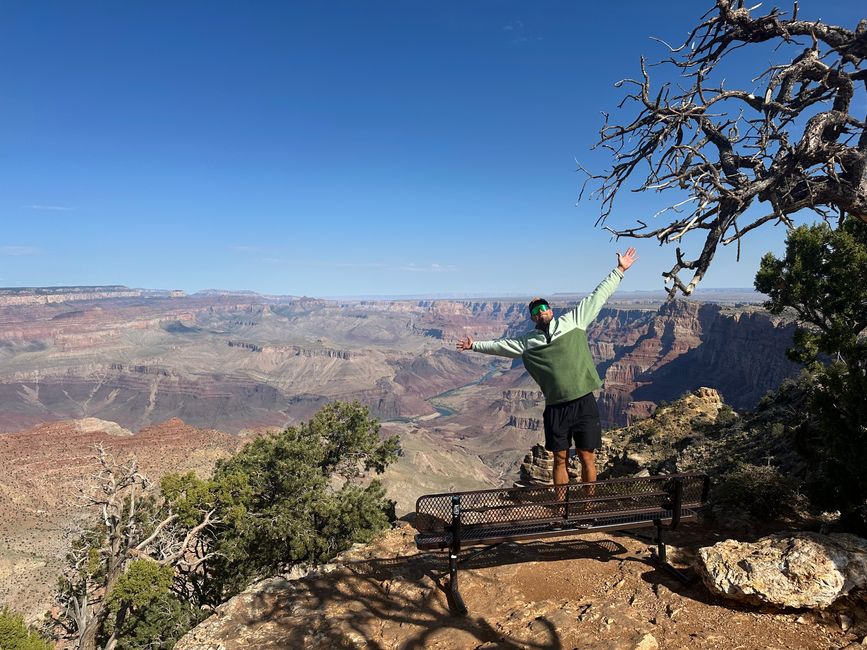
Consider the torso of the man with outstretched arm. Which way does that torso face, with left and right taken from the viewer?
facing the viewer

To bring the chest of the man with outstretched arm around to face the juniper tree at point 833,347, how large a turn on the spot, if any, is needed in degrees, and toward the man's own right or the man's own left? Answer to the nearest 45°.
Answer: approximately 135° to the man's own left

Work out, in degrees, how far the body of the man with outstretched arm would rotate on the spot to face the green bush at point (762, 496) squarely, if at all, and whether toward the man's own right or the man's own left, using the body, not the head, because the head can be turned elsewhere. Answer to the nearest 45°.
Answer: approximately 135° to the man's own left

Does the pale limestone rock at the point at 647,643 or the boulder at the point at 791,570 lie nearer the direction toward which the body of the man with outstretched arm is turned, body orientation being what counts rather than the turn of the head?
the pale limestone rock

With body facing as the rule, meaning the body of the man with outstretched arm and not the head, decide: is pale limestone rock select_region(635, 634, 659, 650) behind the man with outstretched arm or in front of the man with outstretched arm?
in front

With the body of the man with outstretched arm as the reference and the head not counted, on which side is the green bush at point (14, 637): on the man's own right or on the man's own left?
on the man's own right
